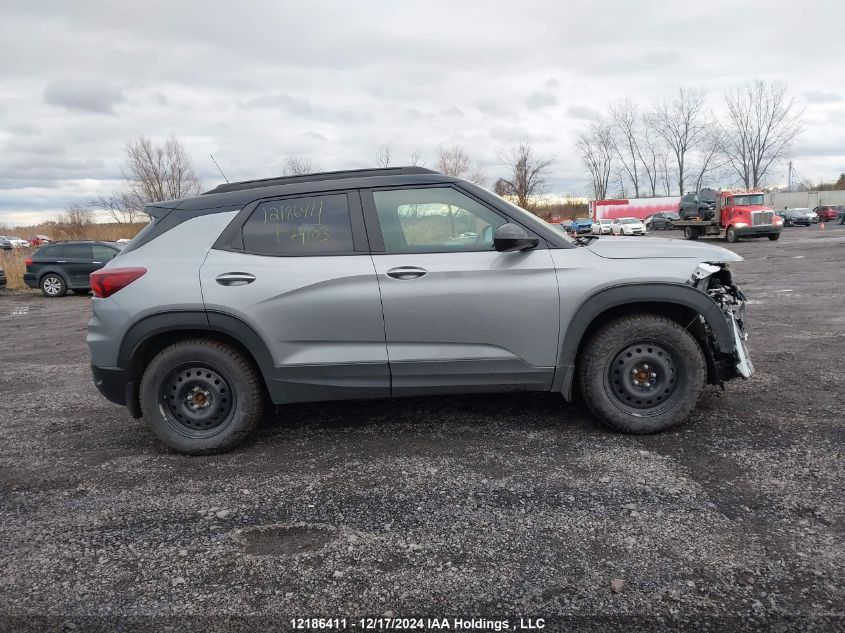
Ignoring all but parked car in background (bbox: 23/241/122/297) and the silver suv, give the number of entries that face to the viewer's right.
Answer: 2

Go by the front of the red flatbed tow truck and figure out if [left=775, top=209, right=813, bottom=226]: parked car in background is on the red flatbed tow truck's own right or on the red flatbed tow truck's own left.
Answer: on the red flatbed tow truck's own left

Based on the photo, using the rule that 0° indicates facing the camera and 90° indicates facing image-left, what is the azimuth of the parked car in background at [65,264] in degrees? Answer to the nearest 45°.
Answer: approximately 270°

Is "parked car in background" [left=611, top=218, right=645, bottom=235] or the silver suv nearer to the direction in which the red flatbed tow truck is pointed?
the silver suv

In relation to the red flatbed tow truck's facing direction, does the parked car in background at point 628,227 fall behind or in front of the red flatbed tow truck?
behind

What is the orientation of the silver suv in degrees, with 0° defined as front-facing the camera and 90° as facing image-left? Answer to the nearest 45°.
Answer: approximately 270°

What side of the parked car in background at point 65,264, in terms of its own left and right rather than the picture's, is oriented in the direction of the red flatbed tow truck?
front

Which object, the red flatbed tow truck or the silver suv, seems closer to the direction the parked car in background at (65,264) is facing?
the red flatbed tow truck

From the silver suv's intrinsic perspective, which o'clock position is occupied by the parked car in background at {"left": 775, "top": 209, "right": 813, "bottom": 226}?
The parked car in background is roughly at 10 o'clock from the silver suv.

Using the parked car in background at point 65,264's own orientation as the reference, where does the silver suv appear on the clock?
The silver suv is roughly at 3 o'clock from the parked car in background.

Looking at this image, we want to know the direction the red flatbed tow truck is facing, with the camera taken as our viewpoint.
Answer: facing the viewer and to the right of the viewer

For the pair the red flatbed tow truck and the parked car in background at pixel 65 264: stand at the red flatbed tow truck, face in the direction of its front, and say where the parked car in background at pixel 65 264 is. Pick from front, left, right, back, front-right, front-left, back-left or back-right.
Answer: right
